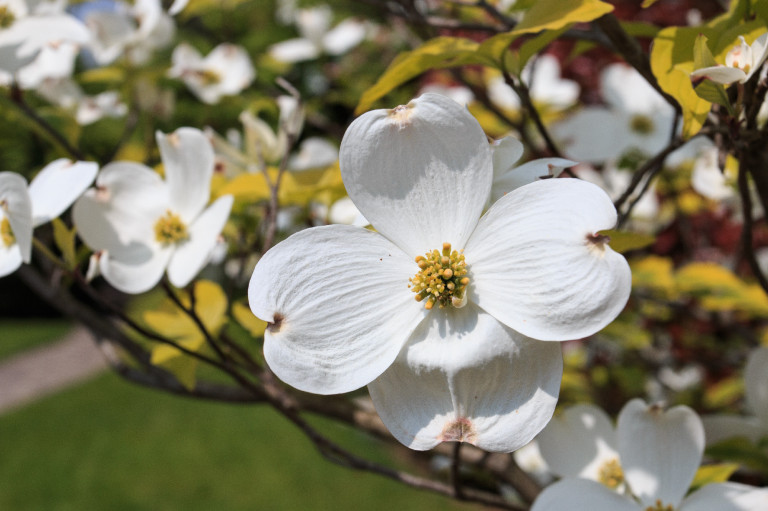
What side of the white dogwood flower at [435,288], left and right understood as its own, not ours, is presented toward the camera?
front

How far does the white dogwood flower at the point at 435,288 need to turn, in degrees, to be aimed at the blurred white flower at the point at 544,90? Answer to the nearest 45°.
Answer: approximately 180°

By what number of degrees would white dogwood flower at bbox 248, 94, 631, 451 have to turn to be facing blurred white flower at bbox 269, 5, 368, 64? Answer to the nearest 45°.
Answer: approximately 180°

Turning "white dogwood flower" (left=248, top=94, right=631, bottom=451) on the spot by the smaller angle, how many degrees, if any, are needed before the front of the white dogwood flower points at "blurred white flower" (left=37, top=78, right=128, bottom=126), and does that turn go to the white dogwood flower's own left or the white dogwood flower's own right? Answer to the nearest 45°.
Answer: approximately 135° to the white dogwood flower's own right

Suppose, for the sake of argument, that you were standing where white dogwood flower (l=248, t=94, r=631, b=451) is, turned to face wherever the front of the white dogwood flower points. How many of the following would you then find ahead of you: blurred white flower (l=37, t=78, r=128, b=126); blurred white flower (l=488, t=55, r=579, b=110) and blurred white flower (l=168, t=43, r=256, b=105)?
0

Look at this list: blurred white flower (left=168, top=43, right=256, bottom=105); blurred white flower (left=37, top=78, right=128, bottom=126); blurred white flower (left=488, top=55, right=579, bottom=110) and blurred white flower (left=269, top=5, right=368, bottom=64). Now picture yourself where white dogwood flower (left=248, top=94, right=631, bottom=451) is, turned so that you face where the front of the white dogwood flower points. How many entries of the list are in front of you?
0

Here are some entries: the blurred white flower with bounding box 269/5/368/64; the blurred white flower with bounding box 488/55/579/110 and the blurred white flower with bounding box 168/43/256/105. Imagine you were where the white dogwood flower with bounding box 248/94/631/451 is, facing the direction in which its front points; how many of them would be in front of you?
0
